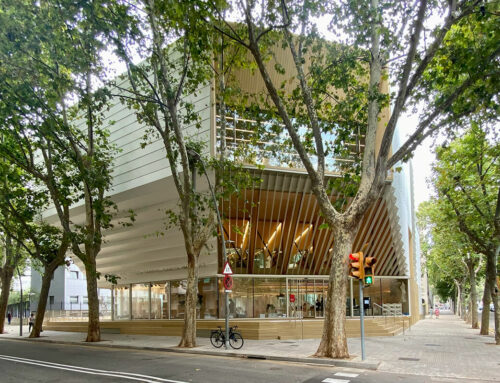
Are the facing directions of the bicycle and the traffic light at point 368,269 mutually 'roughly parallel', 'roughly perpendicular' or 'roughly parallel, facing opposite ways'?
roughly perpendicular

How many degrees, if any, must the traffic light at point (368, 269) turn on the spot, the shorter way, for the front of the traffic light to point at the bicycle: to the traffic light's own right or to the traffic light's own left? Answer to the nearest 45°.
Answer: approximately 135° to the traffic light's own right

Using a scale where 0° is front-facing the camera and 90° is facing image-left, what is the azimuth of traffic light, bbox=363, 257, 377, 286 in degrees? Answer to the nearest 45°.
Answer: approximately 0°
